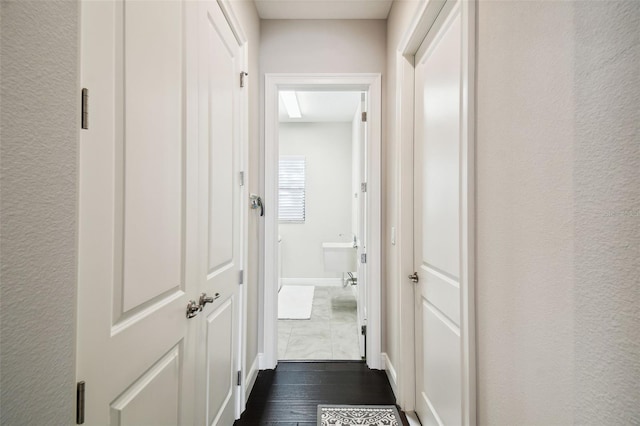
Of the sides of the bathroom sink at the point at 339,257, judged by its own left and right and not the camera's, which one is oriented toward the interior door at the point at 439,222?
left

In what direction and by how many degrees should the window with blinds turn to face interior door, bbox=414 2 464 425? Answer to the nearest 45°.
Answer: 0° — it already faces it

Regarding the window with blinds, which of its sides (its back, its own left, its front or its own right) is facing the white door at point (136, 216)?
front

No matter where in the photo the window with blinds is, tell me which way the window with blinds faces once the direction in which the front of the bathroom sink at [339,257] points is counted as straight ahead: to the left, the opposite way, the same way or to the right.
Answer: to the left

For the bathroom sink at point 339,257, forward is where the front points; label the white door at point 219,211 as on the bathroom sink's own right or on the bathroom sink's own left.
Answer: on the bathroom sink's own left

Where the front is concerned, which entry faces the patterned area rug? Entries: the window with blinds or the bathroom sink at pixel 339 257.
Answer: the window with blinds

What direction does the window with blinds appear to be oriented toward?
toward the camera

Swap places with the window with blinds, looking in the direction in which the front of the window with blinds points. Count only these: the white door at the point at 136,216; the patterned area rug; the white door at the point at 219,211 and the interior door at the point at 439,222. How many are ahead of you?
4

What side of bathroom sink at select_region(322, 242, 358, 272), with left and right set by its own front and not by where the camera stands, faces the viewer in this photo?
left

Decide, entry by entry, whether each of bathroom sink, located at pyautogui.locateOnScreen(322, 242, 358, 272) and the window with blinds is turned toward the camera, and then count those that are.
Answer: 1

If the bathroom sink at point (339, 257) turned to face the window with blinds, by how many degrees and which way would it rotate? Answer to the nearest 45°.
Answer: approximately 45° to its right

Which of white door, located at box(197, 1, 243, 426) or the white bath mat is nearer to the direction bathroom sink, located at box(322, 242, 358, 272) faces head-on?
the white bath mat

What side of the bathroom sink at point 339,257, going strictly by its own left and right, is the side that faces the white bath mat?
front

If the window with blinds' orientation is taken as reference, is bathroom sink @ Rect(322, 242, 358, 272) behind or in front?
in front
